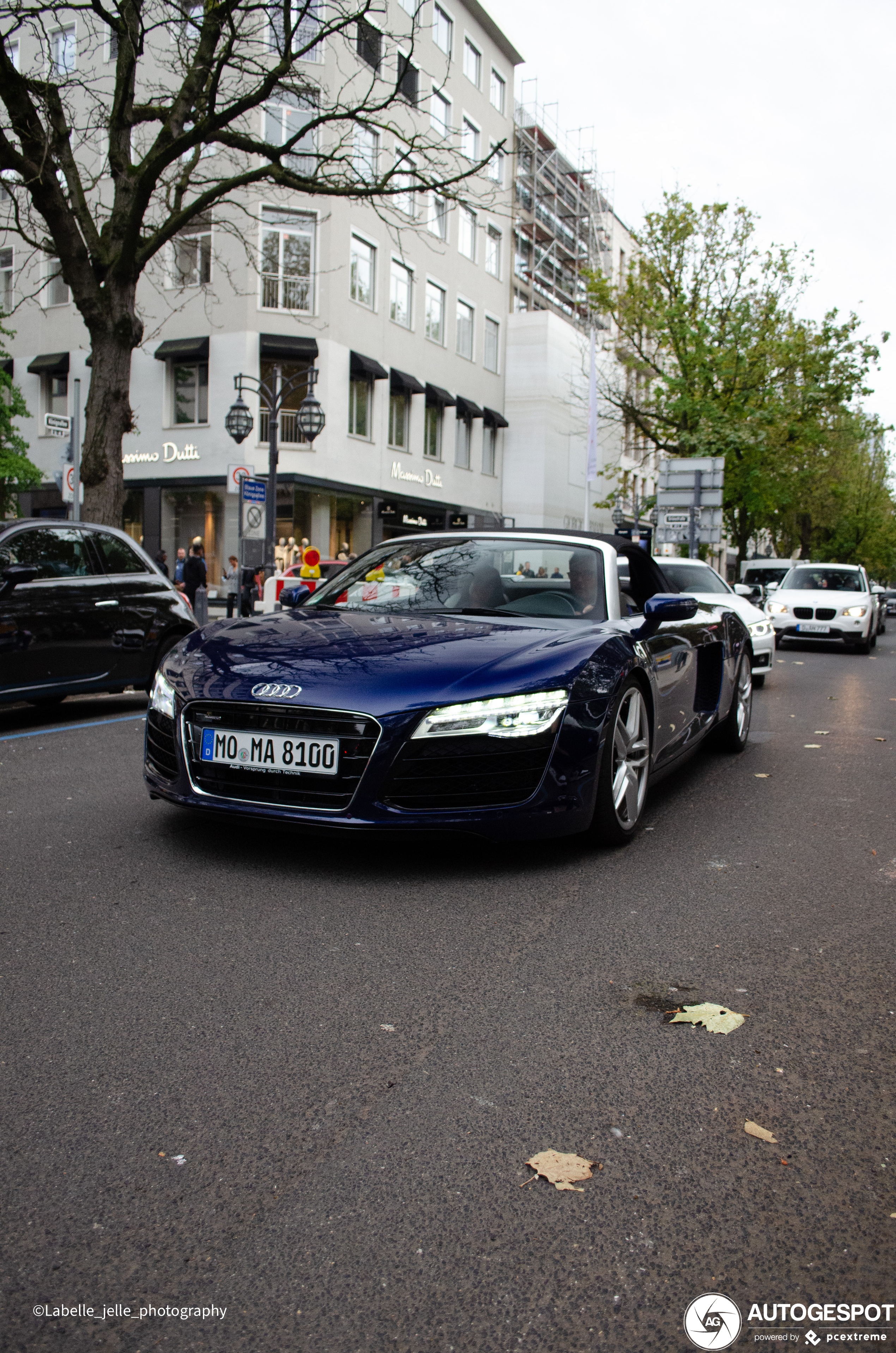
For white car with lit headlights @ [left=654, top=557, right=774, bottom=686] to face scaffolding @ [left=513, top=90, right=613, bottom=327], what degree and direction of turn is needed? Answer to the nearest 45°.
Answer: approximately 135° to its left

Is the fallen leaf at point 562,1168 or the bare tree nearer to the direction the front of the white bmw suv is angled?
the fallen leaf

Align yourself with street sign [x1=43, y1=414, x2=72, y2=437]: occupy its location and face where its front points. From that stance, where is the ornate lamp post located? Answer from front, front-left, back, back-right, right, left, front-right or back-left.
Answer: back-left

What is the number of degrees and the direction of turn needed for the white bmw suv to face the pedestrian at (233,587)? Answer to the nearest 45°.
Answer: approximately 90° to its right

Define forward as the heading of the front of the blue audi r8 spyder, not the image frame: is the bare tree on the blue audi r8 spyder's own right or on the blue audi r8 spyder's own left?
on the blue audi r8 spyder's own right

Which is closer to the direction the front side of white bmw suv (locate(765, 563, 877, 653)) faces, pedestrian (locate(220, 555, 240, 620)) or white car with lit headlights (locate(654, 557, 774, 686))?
the white car with lit headlights

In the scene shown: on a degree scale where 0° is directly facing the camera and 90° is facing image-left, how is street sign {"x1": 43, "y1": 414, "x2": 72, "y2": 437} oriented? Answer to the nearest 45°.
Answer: approximately 0°

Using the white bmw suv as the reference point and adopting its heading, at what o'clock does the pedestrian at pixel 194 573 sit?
The pedestrian is roughly at 3 o'clock from the white bmw suv.
